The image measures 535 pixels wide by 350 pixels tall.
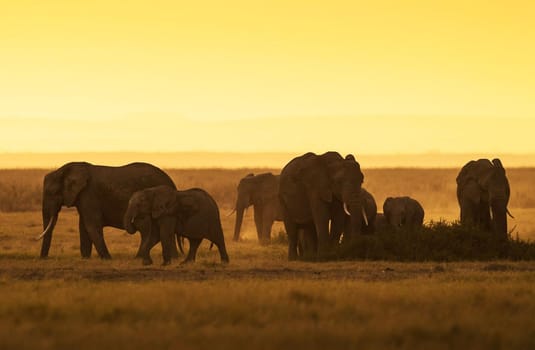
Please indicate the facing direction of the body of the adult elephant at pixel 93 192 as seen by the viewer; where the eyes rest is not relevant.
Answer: to the viewer's left

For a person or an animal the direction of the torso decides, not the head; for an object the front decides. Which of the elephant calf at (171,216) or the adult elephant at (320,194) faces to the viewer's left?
the elephant calf

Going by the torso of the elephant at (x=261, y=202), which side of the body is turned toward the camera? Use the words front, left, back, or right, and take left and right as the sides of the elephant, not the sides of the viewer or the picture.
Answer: left

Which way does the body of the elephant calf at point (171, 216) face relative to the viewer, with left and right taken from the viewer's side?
facing to the left of the viewer
